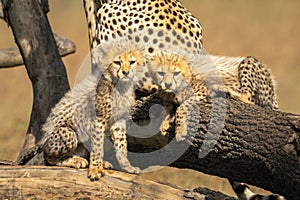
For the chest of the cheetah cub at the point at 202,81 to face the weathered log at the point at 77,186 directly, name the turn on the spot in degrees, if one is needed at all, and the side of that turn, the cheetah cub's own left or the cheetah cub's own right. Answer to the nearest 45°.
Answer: approximately 45° to the cheetah cub's own right

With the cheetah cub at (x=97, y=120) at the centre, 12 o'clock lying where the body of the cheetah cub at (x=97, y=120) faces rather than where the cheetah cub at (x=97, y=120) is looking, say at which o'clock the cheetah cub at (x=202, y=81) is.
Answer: the cheetah cub at (x=202, y=81) is roughly at 11 o'clock from the cheetah cub at (x=97, y=120).

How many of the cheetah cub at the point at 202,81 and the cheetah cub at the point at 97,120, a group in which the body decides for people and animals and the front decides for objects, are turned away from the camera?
0

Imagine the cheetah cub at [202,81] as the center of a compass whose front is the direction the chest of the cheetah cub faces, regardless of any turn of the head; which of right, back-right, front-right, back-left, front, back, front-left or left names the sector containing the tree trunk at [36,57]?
right

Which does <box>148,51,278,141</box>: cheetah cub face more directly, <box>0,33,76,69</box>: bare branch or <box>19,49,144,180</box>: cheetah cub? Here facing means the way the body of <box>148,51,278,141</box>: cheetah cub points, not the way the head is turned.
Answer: the cheetah cub

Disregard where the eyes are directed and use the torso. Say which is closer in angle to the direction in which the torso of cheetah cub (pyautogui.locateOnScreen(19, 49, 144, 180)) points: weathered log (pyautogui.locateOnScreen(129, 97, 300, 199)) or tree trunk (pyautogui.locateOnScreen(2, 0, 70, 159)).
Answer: the weathered log

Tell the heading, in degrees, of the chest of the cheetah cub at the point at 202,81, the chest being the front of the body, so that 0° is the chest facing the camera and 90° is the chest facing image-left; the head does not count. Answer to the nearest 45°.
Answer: approximately 45°

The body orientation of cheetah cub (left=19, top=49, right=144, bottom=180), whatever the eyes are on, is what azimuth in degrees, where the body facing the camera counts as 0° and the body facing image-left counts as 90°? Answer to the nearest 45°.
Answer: approximately 315°

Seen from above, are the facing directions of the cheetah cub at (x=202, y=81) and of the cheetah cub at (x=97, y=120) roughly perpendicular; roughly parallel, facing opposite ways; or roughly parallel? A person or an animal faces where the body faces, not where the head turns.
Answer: roughly perpendicular

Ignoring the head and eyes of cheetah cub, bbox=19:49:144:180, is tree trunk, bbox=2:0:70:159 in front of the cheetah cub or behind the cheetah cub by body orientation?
behind
